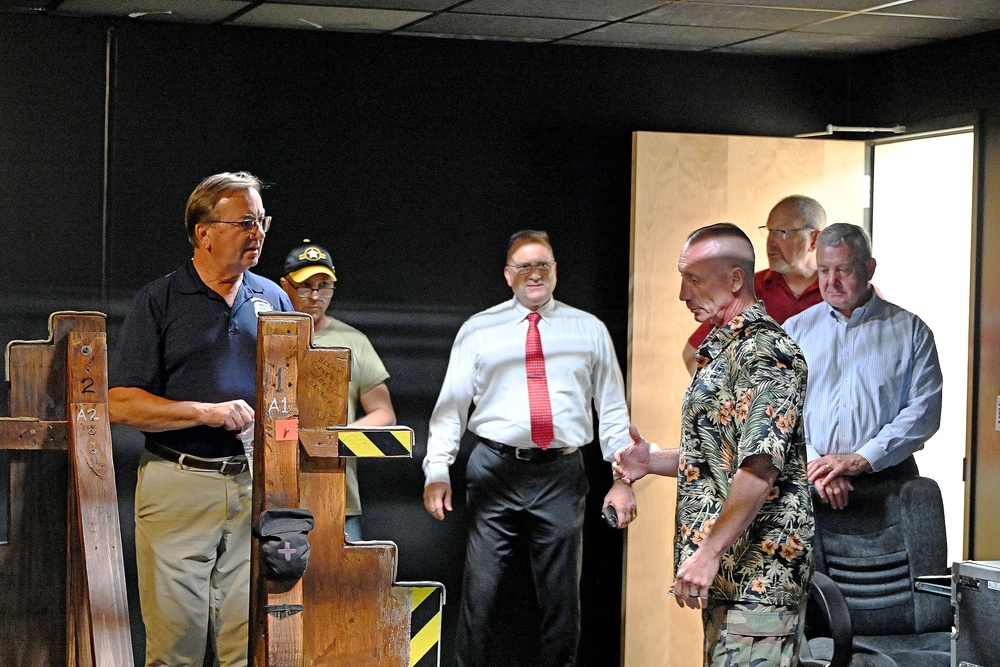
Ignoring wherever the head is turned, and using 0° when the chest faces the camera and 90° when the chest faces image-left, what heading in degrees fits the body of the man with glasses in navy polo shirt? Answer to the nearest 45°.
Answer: approximately 315°

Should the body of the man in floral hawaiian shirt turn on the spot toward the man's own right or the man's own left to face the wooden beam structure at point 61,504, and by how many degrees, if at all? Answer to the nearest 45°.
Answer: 0° — they already face it

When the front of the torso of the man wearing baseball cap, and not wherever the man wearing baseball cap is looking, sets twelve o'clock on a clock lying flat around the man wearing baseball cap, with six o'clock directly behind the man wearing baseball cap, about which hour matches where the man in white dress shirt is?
The man in white dress shirt is roughly at 9 o'clock from the man wearing baseball cap.

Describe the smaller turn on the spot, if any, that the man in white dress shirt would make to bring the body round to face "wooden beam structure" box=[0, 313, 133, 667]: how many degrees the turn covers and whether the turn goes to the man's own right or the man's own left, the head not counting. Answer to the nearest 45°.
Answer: approximately 45° to the man's own right

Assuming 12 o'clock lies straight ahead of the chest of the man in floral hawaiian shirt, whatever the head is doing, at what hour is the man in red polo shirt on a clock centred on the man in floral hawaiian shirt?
The man in red polo shirt is roughly at 3 o'clock from the man in floral hawaiian shirt.

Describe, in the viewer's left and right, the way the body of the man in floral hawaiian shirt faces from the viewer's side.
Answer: facing to the left of the viewer

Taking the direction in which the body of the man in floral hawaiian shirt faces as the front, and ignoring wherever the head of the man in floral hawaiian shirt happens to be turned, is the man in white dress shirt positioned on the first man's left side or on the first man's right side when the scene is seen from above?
on the first man's right side

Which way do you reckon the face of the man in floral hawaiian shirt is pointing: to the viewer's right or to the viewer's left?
to the viewer's left

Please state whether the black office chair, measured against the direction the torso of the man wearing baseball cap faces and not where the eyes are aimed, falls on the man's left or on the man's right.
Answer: on the man's left
